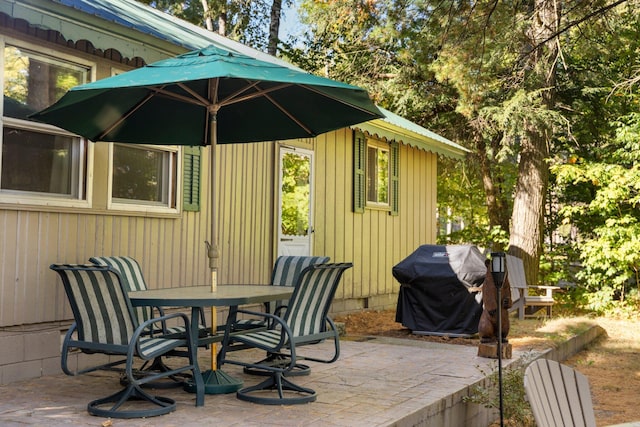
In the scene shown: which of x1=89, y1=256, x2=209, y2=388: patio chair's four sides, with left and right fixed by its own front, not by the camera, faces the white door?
left

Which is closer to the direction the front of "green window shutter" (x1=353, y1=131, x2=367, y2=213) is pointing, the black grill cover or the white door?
the black grill cover

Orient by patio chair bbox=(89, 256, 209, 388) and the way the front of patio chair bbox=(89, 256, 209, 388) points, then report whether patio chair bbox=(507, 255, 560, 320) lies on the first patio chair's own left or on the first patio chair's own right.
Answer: on the first patio chair's own left

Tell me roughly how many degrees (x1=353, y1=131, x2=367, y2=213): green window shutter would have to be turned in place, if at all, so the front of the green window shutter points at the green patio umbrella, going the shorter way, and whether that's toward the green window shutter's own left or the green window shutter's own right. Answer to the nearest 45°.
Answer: approximately 45° to the green window shutter's own right

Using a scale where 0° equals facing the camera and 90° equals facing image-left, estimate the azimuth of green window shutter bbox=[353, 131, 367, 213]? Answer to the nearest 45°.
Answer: approximately 315°

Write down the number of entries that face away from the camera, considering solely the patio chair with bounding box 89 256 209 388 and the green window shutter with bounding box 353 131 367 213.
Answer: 0
